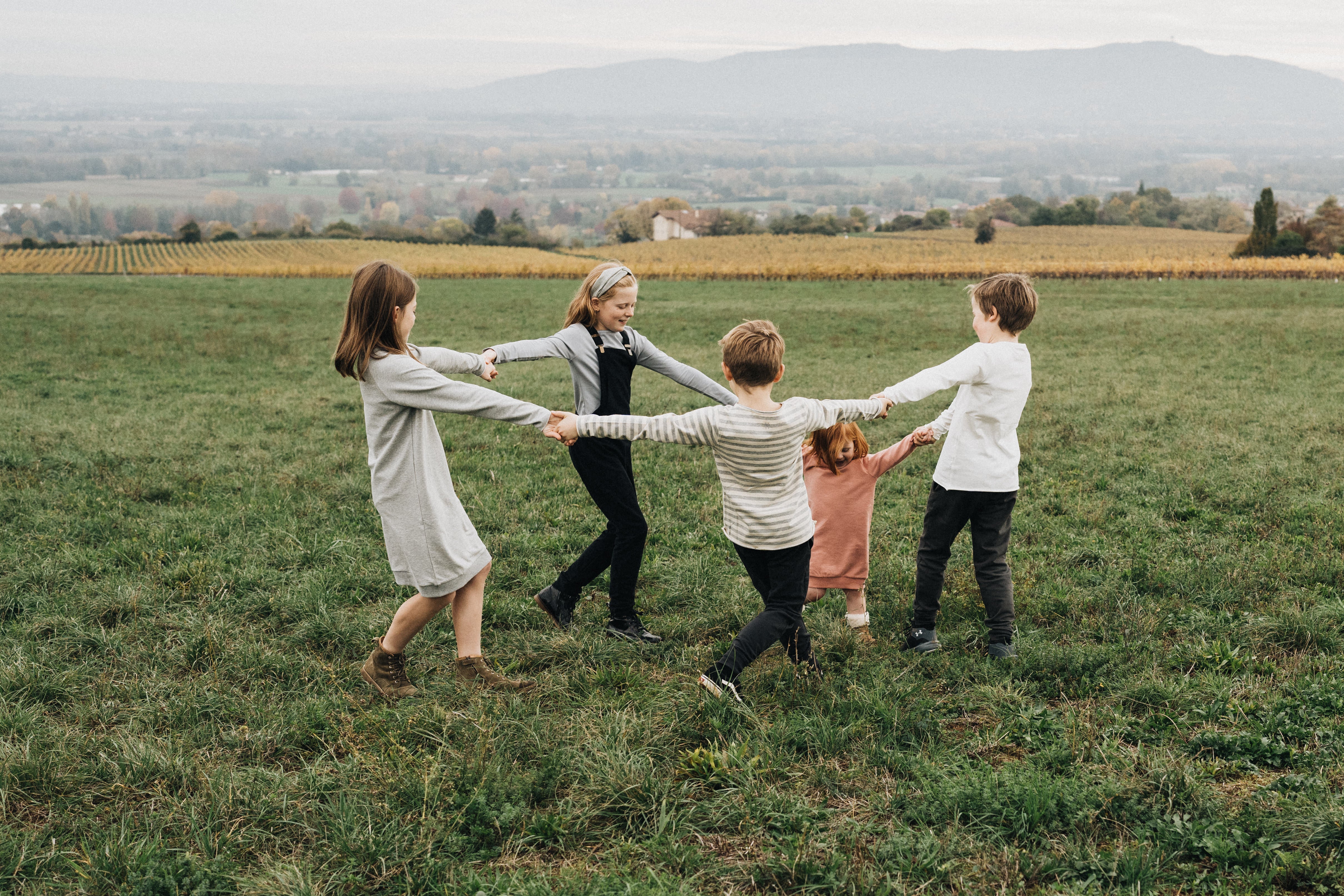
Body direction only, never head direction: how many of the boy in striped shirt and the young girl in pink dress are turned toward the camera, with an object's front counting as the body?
1

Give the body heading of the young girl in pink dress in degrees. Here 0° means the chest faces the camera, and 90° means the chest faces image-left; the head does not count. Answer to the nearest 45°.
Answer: approximately 0°

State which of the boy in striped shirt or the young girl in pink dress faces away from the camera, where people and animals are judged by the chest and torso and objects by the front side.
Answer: the boy in striped shirt

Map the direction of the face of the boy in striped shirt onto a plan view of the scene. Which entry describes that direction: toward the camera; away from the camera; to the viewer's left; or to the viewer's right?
away from the camera

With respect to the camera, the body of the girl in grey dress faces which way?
to the viewer's right

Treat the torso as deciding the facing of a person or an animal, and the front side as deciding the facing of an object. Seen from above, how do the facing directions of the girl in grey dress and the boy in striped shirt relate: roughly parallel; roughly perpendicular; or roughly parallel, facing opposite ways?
roughly perpendicular

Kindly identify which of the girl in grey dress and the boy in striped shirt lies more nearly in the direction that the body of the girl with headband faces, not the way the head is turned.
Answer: the boy in striped shirt

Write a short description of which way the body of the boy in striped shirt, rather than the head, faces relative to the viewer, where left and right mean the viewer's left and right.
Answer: facing away from the viewer
